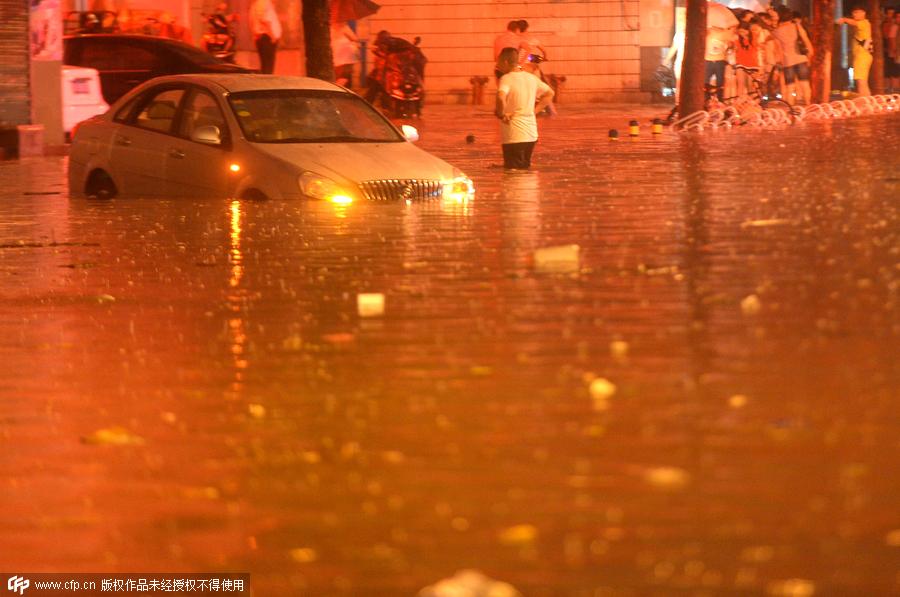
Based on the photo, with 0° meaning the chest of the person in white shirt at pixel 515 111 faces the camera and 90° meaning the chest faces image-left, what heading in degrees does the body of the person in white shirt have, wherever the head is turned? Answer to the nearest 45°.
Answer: approximately 135°

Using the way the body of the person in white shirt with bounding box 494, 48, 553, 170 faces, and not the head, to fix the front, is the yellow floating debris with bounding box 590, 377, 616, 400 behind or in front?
behind

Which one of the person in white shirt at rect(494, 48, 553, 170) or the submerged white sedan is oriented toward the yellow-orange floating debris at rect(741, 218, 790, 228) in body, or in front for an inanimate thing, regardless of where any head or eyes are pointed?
the submerged white sedan

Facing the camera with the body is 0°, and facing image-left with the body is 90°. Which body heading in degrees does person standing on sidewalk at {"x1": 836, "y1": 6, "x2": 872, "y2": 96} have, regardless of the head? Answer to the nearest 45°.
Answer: approximately 90°

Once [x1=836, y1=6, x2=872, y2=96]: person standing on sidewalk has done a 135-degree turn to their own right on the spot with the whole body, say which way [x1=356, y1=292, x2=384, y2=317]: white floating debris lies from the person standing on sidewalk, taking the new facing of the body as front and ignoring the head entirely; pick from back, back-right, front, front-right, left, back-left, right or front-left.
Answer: back-right

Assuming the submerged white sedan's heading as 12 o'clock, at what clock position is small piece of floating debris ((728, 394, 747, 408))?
The small piece of floating debris is roughly at 1 o'clock from the submerged white sedan.

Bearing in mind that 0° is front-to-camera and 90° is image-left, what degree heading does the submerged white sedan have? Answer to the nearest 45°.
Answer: approximately 315°

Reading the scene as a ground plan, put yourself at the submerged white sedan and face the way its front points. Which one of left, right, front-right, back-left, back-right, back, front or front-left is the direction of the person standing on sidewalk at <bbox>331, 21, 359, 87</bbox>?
back-left

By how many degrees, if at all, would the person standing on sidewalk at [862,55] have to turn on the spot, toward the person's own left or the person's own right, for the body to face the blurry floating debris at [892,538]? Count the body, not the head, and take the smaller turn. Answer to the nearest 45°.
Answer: approximately 90° to the person's own left

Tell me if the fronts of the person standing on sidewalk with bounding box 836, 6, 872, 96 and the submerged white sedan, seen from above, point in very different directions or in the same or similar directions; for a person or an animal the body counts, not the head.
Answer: very different directions

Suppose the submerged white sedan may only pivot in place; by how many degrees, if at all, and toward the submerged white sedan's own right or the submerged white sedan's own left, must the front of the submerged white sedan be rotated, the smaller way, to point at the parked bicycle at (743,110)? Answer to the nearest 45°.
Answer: approximately 90° to the submerged white sedan's own left

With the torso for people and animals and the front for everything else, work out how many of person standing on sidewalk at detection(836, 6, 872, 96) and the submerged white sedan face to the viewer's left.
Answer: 1

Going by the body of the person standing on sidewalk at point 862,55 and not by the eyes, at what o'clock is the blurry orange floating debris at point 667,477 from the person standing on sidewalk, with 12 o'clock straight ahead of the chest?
The blurry orange floating debris is roughly at 9 o'clock from the person standing on sidewalk.
